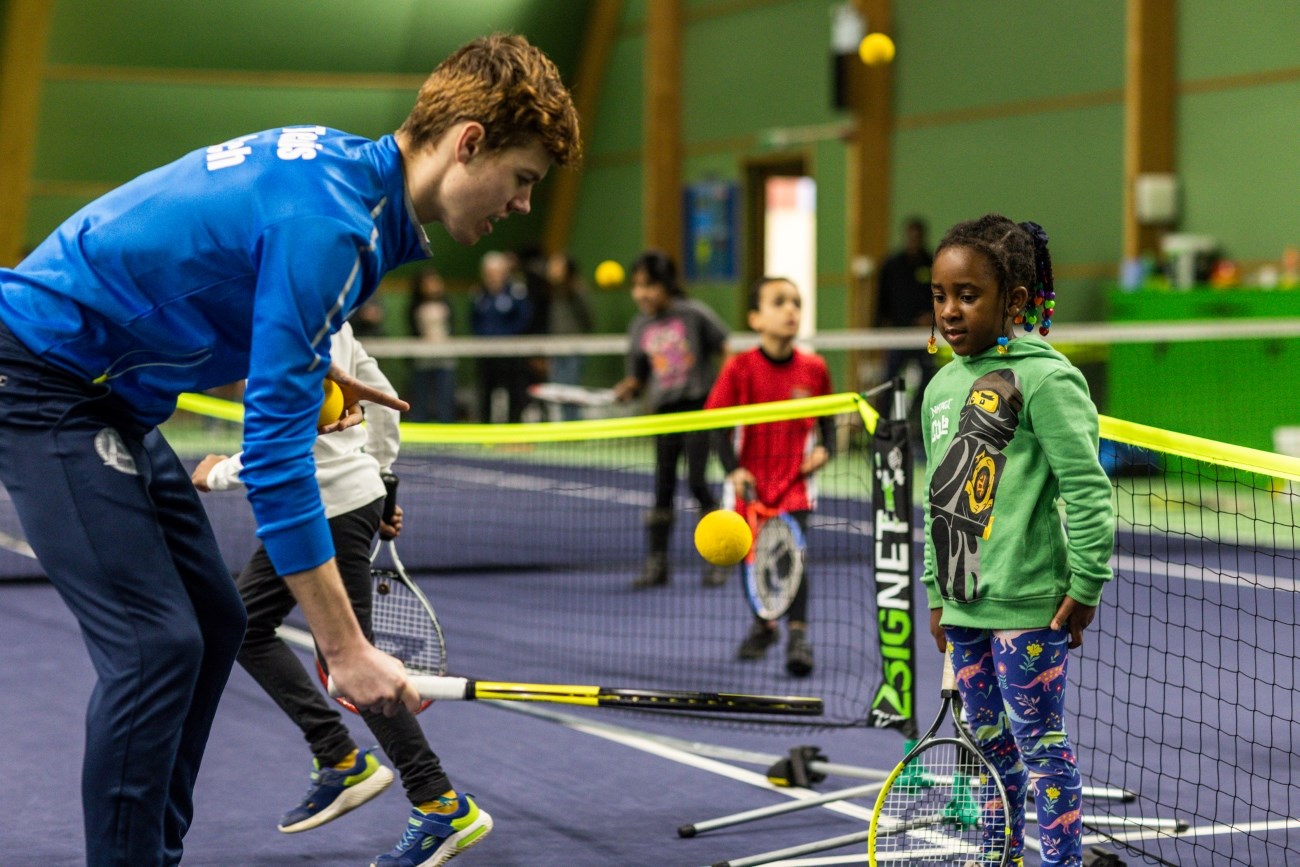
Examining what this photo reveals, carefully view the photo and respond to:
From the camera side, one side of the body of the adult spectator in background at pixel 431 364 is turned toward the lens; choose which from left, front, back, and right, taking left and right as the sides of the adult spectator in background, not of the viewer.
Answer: front

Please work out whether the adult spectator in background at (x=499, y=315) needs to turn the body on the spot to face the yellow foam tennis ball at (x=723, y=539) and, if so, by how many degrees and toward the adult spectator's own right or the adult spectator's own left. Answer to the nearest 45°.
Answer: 0° — they already face it

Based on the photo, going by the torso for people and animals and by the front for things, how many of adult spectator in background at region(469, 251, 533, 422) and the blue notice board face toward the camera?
2

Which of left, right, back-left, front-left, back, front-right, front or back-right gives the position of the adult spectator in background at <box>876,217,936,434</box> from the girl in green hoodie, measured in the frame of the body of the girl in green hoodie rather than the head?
back-right

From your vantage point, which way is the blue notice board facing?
toward the camera

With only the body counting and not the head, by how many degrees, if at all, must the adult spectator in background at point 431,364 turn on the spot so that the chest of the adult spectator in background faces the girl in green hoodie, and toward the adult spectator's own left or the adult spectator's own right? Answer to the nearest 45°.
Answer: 0° — they already face them

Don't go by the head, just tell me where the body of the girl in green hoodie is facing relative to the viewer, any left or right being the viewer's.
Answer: facing the viewer and to the left of the viewer

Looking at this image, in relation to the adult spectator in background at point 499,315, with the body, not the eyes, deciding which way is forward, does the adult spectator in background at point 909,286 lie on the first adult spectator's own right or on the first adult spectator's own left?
on the first adult spectator's own left

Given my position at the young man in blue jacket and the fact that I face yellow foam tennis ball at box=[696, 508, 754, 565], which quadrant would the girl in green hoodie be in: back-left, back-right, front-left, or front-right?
front-right

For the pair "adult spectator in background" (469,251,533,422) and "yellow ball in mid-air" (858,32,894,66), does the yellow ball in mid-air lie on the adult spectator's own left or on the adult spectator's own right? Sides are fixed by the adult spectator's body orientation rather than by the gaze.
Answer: on the adult spectator's own left
